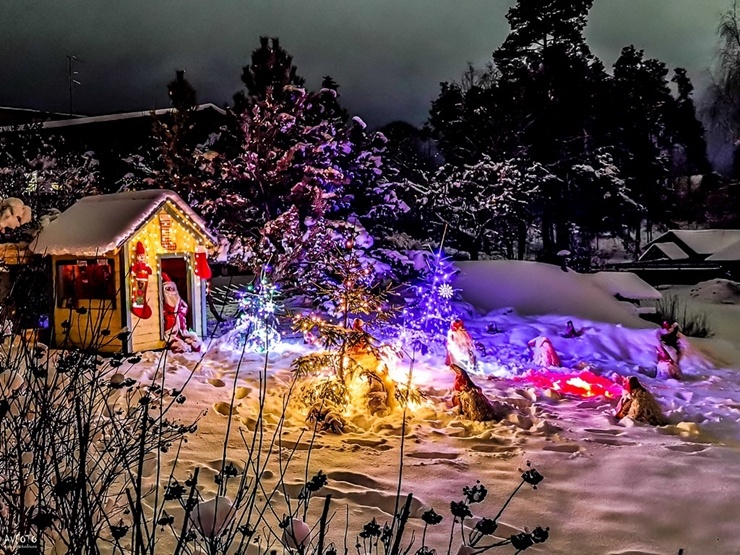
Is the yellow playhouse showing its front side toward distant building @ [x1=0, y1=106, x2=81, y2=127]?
no

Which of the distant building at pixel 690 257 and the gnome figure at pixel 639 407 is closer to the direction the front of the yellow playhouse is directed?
the gnome figure

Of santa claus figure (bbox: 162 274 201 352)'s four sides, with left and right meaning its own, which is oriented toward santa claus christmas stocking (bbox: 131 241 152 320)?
right

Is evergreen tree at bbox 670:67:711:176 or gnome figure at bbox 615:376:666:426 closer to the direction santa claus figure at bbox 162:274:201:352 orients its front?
the gnome figure

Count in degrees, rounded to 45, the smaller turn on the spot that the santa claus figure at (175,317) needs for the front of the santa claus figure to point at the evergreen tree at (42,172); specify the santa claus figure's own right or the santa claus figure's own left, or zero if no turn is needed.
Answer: approximately 135° to the santa claus figure's own left

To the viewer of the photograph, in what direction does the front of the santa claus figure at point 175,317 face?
facing the viewer and to the right of the viewer

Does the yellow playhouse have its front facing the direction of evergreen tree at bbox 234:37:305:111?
no

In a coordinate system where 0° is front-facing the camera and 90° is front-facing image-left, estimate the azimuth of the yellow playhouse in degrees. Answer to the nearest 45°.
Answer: approximately 315°

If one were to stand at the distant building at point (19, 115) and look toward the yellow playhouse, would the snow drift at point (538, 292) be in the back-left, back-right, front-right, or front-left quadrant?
front-left

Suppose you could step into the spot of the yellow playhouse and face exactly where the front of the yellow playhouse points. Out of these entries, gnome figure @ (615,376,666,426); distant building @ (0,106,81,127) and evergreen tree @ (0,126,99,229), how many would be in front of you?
1

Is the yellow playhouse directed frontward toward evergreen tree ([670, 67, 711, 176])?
no

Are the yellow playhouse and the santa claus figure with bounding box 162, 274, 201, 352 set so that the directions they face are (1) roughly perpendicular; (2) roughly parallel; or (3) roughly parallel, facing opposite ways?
roughly parallel

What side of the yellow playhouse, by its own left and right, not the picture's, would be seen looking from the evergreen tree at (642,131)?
left

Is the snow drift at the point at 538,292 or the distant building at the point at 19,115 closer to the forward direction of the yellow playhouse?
the snow drift

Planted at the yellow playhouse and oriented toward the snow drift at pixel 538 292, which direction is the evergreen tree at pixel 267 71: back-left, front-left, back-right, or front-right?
front-left

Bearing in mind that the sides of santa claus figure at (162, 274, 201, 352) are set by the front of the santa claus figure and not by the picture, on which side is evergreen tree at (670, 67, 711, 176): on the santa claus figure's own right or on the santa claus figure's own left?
on the santa claus figure's own left

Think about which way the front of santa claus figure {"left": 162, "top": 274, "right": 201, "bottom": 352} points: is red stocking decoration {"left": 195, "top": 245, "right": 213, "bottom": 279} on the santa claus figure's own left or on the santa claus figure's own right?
on the santa claus figure's own left

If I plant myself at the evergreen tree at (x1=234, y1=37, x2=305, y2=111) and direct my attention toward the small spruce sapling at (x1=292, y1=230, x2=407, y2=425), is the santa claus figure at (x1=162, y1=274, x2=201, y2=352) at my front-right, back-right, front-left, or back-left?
front-right

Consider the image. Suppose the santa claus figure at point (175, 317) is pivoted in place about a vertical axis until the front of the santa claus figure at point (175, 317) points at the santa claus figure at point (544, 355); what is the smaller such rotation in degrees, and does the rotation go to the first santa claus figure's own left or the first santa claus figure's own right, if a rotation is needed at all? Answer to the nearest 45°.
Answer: approximately 45° to the first santa claus figure's own left
